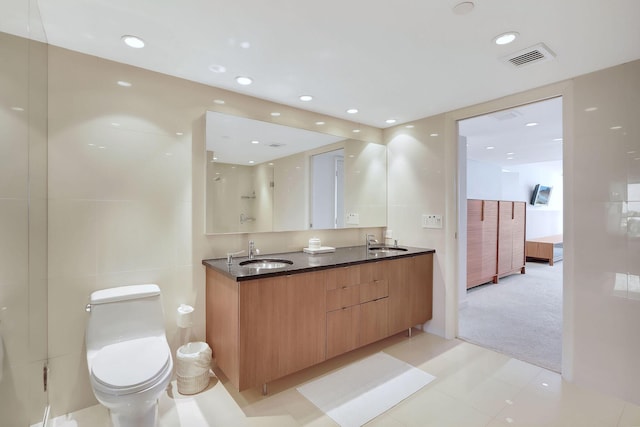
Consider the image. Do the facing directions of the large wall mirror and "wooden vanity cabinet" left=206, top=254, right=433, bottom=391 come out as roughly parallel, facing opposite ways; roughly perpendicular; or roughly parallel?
roughly parallel

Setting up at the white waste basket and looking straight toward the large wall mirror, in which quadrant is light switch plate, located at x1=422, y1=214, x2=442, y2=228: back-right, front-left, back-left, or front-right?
front-right

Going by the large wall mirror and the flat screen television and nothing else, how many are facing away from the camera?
0

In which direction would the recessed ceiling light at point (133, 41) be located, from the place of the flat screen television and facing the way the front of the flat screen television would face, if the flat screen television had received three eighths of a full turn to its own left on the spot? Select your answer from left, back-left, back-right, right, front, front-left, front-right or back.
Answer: back

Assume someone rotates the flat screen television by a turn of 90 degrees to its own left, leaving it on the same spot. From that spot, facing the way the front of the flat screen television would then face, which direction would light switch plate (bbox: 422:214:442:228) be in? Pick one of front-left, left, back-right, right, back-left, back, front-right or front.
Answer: back-right

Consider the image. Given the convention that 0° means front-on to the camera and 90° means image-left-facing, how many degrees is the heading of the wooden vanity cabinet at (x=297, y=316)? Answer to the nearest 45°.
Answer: approximately 315°

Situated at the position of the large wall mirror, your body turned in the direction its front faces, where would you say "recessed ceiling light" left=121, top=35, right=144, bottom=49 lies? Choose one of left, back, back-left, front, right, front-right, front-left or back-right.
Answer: right

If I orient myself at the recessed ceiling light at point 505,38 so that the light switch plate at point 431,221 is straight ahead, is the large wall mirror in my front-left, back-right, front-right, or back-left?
front-left

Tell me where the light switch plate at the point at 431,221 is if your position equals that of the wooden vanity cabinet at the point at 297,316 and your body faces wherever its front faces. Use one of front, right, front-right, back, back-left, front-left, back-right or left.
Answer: left

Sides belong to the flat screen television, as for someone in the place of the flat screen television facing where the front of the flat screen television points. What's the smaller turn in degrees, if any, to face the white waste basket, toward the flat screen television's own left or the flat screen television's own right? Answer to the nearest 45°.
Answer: approximately 45° to the flat screen television's own right

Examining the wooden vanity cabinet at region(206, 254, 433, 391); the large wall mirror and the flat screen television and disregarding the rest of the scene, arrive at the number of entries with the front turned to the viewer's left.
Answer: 0

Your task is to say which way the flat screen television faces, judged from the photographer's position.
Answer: facing the viewer and to the right of the viewer

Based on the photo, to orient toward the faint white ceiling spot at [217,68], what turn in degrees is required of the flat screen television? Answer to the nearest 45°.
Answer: approximately 45° to its right
